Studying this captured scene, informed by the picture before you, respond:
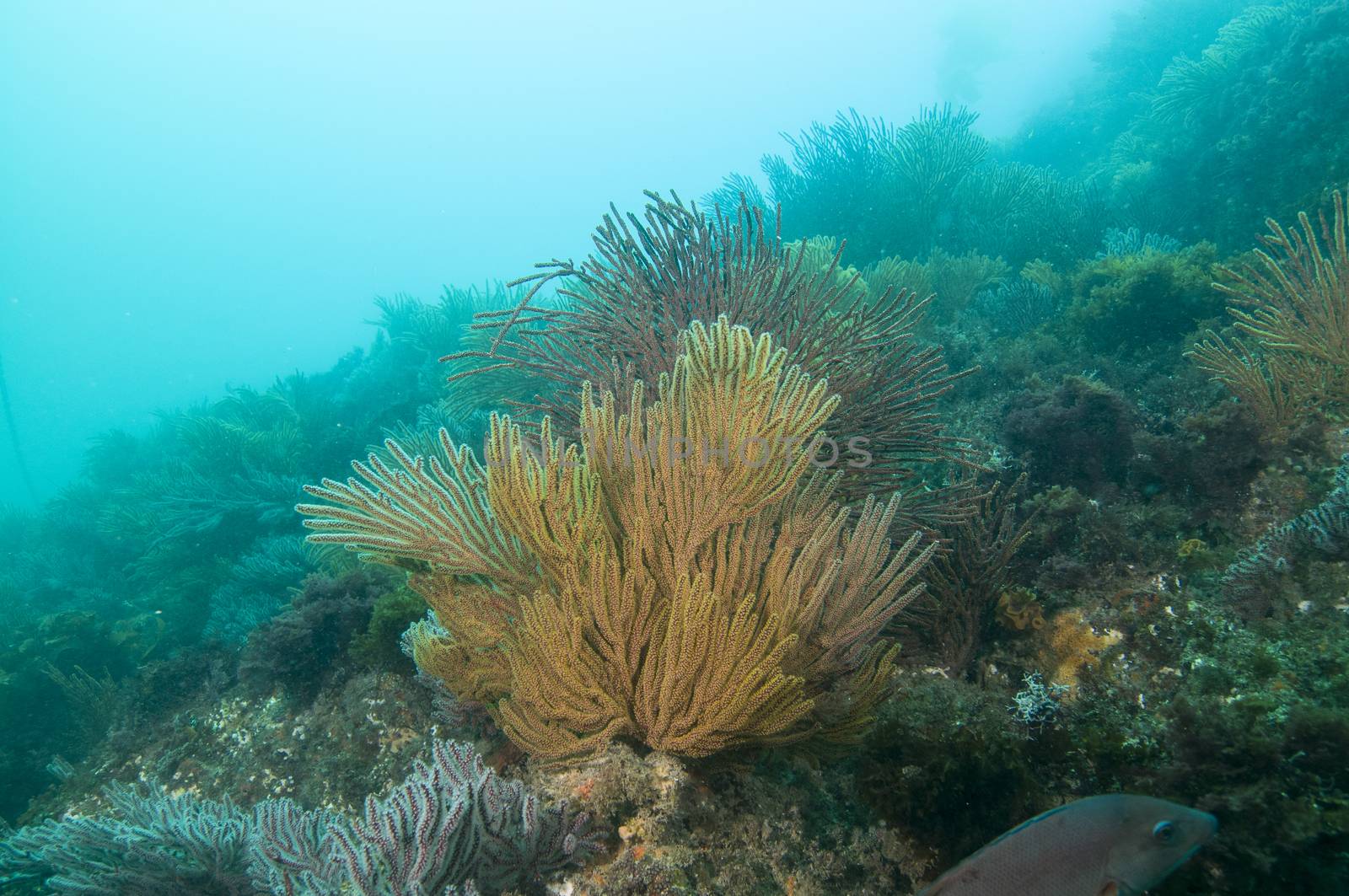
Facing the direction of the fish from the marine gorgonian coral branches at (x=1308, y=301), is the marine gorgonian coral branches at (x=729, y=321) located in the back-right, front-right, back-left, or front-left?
front-right

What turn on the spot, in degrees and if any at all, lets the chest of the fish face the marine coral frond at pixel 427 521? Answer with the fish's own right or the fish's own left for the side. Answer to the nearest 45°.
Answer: approximately 180°

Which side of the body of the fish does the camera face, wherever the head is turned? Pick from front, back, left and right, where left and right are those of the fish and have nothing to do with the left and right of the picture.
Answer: right

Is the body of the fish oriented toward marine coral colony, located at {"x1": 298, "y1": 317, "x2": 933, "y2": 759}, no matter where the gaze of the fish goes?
no

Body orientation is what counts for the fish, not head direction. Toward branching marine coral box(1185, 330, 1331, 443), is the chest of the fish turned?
no

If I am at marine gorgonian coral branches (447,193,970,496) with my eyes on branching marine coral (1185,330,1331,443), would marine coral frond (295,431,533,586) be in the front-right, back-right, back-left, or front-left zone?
back-right

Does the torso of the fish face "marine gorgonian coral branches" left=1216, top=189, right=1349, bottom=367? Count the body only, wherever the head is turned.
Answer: no
